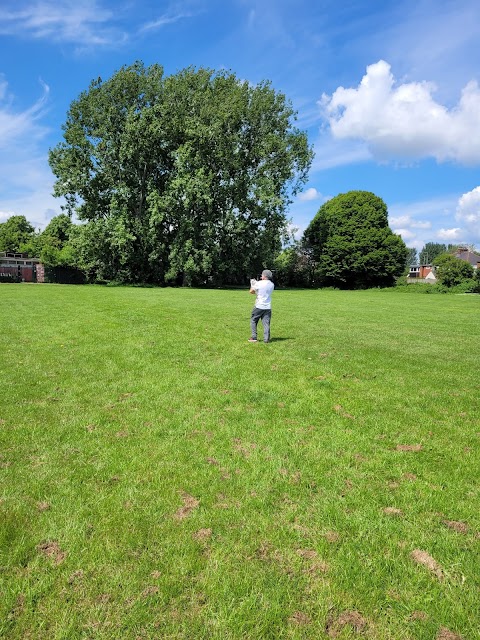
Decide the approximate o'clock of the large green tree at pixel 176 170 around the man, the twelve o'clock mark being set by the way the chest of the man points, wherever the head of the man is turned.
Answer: The large green tree is roughly at 1 o'clock from the man.

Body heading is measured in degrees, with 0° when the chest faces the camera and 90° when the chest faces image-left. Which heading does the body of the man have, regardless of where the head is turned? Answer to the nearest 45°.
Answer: approximately 135°
